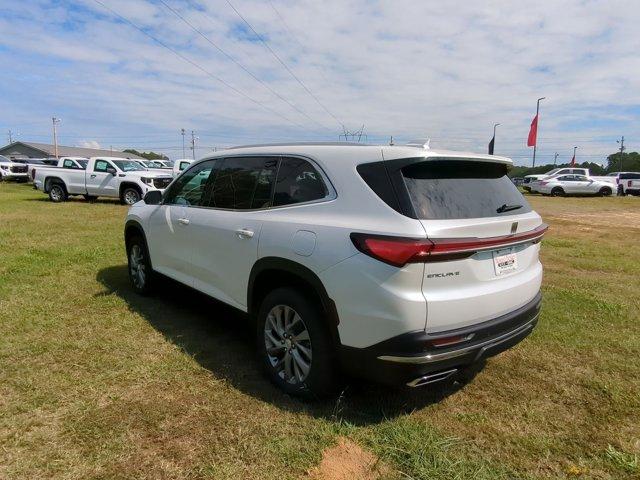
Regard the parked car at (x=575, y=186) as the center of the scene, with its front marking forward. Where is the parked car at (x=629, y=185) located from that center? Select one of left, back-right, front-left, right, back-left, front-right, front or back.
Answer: front-left

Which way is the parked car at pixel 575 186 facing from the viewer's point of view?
to the viewer's right

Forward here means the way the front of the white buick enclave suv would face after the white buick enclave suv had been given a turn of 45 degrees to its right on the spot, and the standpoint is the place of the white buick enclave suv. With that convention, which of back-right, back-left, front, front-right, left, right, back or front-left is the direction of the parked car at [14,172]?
front-left

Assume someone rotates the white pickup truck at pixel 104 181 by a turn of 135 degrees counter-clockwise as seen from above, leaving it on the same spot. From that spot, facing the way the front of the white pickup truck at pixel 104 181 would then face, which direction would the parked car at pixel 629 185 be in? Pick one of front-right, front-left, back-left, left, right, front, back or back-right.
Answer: right

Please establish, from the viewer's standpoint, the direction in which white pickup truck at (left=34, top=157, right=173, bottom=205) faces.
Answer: facing the viewer and to the right of the viewer

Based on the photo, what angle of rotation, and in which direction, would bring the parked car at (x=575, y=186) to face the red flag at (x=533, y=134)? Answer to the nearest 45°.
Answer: approximately 90° to its left

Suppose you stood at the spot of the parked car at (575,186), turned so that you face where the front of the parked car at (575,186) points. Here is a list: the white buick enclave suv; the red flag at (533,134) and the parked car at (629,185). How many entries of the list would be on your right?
1

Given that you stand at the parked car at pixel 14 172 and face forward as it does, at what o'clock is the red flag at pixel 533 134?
The red flag is roughly at 11 o'clock from the parked car.

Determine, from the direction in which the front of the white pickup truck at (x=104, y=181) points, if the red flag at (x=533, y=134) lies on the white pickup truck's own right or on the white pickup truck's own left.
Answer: on the white pickup truck's own left

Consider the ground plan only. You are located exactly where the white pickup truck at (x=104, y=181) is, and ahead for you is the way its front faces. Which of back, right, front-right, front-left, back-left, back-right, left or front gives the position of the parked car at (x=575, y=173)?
front-left

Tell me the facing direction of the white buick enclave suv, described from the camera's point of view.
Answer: facing away from the viewer and to the left of the viewer
